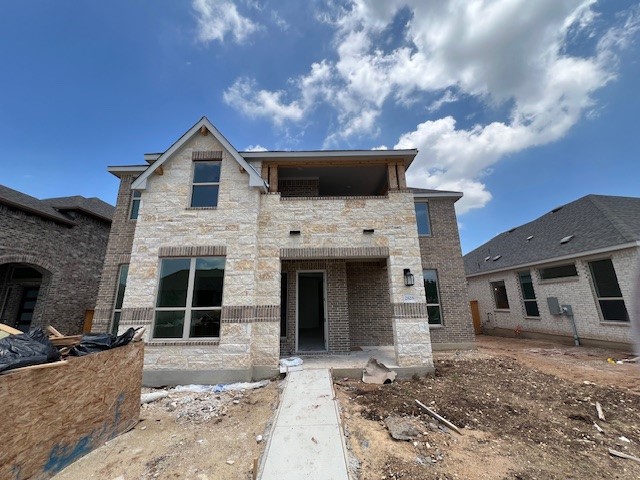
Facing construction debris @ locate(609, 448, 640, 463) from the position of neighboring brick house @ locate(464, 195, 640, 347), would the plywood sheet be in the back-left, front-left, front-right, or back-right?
front-right

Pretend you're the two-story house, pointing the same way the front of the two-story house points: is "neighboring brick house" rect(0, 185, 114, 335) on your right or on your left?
on your right

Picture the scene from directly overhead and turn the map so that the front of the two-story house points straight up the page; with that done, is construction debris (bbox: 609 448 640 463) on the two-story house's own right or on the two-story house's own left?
on the two-story house's own left

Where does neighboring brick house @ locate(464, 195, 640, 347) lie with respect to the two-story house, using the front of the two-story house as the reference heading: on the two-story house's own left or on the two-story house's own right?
on the two-story house's own left

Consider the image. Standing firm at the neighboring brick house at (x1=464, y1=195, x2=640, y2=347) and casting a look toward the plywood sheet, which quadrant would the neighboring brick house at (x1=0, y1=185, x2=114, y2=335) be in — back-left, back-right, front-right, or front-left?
front-right

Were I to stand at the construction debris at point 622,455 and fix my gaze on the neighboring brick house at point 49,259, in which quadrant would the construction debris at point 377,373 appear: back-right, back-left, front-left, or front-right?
front-right

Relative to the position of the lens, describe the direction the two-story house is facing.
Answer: facing the viewer

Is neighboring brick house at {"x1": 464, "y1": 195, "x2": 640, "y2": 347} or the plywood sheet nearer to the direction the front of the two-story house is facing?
the plywood sheet

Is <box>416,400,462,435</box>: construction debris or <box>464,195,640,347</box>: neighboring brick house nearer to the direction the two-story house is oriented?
the construction debris

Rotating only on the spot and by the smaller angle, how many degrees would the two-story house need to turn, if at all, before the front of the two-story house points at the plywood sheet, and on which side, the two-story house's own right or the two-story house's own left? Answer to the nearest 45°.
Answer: approximately 45° to the two-story house's own right
